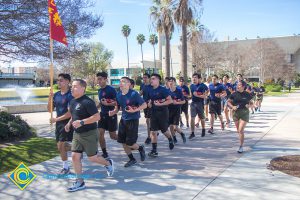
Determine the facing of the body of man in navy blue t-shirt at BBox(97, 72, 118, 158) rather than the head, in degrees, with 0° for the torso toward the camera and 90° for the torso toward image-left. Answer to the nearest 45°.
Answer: approximately 45°

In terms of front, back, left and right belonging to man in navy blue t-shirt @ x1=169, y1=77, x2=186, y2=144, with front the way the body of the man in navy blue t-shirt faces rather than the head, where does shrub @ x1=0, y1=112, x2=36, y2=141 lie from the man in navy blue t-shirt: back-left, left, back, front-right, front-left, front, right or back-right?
front-right

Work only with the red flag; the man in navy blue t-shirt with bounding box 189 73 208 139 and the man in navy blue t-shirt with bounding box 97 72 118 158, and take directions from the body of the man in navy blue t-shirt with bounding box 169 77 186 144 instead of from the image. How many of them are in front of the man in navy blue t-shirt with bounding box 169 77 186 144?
2

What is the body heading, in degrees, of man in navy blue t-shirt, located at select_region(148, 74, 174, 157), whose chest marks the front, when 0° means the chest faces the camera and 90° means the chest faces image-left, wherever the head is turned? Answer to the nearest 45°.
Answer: approximately 45°

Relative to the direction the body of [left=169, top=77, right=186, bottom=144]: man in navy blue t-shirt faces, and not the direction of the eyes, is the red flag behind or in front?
in front

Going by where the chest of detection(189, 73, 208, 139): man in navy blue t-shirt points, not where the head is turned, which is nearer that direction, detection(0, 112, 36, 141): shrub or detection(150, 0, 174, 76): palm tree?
the shrub

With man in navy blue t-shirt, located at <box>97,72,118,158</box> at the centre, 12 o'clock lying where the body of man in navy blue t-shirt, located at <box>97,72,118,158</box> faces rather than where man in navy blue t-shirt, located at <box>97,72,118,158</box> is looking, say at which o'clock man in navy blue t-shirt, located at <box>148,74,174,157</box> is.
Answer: man in navy blue t-shirt, located at <box>148,74,174,157</box> is roughly at 7 o'clock from man in navy blue t-shirt, located at <box>97,72,118,158</box>.

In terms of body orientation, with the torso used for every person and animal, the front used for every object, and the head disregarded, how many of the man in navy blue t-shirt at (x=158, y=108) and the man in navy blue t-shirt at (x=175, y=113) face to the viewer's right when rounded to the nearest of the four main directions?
0
